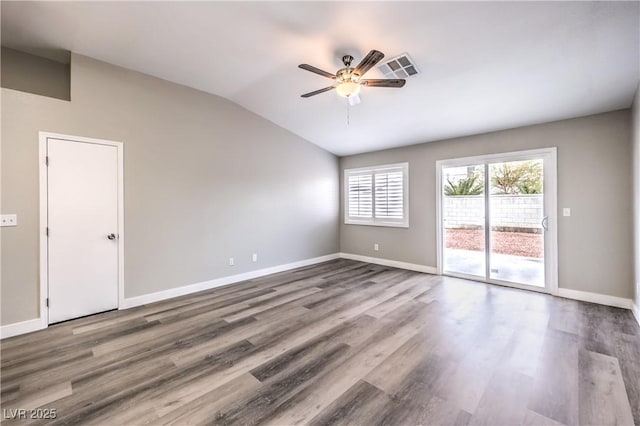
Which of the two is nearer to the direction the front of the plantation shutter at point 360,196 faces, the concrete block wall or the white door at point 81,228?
the white door

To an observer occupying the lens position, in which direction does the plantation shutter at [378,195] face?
facing the viewer and to the left of the viewer

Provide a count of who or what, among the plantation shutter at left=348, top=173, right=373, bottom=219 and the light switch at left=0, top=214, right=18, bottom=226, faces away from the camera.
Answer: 0

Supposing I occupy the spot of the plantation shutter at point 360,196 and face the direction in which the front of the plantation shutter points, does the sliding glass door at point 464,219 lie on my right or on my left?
on my left

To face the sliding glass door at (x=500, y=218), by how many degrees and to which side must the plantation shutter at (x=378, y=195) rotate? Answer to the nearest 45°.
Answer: approximately 90° to its left

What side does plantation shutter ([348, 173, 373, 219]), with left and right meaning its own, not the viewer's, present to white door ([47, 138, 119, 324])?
front

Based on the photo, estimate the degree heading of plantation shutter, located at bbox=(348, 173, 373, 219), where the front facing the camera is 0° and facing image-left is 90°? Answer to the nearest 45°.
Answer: approximately 45°

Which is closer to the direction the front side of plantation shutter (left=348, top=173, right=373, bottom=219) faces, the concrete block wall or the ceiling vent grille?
the ceiling vent grille

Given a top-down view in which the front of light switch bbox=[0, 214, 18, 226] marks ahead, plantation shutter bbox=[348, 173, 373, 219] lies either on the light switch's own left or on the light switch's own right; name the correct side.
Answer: on the light switch's own left

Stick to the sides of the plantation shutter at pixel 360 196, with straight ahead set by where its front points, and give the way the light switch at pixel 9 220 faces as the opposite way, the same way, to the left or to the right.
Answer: to the left

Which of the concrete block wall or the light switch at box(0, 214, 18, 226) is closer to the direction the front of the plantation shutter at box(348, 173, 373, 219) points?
the light switch

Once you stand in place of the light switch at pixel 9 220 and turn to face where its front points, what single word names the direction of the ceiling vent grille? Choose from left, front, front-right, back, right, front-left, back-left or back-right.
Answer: front-left

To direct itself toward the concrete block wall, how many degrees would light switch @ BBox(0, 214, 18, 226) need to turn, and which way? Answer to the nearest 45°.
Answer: approximately 45° to its left
